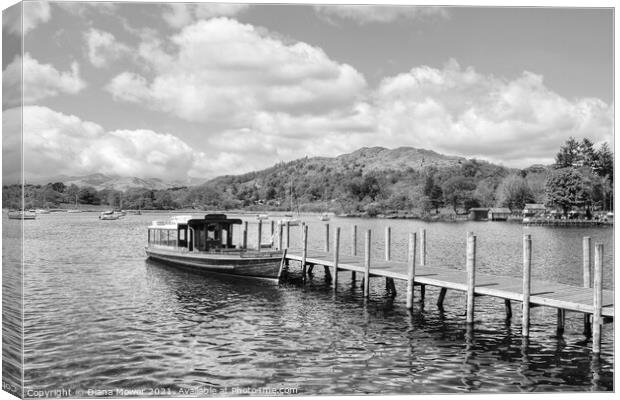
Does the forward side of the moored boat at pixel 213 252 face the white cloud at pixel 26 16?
no

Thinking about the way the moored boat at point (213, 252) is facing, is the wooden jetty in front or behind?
in front

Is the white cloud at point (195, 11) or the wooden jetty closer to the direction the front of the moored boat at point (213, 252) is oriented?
the wooden jetty

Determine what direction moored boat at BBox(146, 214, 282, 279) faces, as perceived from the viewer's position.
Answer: facing the viewer and to the right of the viewer
